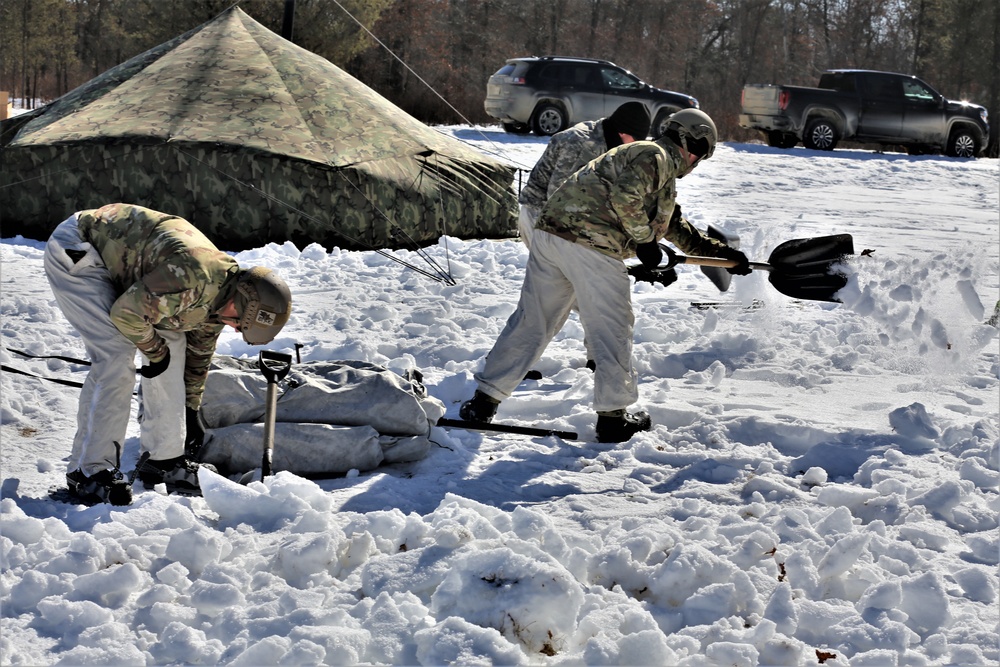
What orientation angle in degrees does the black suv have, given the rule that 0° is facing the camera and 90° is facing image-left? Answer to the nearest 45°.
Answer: approximately 225°

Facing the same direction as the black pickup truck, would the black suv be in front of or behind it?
behind

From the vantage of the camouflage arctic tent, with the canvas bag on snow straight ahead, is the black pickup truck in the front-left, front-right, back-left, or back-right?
back-left

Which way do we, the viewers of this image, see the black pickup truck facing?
facing away from the viewer and to the right of the viewer

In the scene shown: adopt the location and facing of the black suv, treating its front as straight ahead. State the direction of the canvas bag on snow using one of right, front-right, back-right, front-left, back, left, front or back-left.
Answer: back-right

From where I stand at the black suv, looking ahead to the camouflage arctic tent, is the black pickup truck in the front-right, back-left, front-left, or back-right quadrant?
back-left

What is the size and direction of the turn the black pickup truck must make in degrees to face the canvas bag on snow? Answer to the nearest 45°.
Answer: approximately 135° to its right

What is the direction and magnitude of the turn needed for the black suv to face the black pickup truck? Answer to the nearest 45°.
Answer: approximately 45° to its right

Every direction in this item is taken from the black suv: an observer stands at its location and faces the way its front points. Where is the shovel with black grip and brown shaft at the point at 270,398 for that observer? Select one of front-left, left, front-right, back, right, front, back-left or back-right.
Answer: back-right
